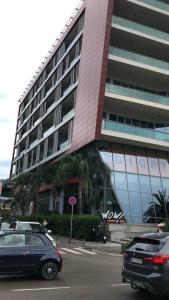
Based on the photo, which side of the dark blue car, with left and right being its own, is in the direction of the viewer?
left

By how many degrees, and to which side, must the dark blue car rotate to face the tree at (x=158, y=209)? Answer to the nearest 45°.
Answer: approximately 135° to its right

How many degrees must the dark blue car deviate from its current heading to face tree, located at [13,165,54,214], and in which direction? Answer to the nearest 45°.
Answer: approximately 90° to its right

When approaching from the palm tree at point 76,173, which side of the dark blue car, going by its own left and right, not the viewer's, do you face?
right

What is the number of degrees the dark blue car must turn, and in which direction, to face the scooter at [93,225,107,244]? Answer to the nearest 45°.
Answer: approximately 90° to its right

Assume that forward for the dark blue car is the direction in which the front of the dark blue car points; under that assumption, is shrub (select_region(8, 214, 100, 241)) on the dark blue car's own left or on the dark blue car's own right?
on the dark blue car's own right
